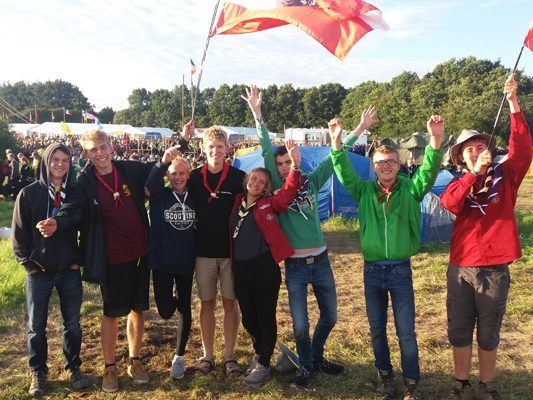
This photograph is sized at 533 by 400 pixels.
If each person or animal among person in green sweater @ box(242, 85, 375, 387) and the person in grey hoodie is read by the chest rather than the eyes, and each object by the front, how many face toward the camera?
2

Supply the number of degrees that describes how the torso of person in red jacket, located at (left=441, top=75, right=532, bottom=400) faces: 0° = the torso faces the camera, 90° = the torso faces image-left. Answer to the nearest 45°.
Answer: approximately 0°

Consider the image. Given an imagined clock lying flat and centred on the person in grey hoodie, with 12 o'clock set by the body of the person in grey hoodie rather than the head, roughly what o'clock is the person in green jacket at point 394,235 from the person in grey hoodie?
The person in green jacket is roughly at 10 o'clock from the person in grey hoodie.

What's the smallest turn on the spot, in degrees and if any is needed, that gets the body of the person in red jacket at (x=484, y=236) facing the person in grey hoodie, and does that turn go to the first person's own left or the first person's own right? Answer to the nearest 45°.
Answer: approximately 90° to the first person's own right

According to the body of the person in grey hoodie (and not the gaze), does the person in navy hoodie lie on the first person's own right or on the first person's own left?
on the first person's own left
